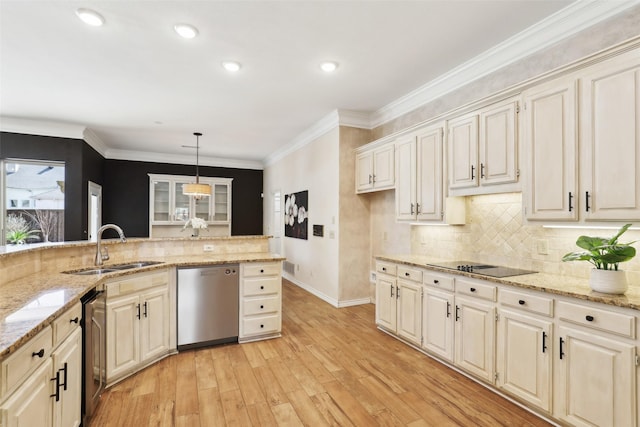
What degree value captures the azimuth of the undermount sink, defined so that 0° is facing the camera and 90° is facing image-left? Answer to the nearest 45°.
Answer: approximately 315°

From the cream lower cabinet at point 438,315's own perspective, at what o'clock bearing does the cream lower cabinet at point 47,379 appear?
the cream lower cabinet at point 47,379 is roughly at 12 o'clock from the cream lower cabinet at point 438,315.

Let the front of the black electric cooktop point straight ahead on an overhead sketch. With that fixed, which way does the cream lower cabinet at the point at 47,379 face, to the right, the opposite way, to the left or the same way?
the opposite way

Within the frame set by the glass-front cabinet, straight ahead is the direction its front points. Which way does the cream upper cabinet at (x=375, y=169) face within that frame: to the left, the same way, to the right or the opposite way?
to the right

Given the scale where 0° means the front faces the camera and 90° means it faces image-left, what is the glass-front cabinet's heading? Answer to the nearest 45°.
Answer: approximately 0°

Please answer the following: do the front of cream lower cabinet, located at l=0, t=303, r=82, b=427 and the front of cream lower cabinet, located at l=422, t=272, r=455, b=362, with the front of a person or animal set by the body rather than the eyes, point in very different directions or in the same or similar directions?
very different directions
